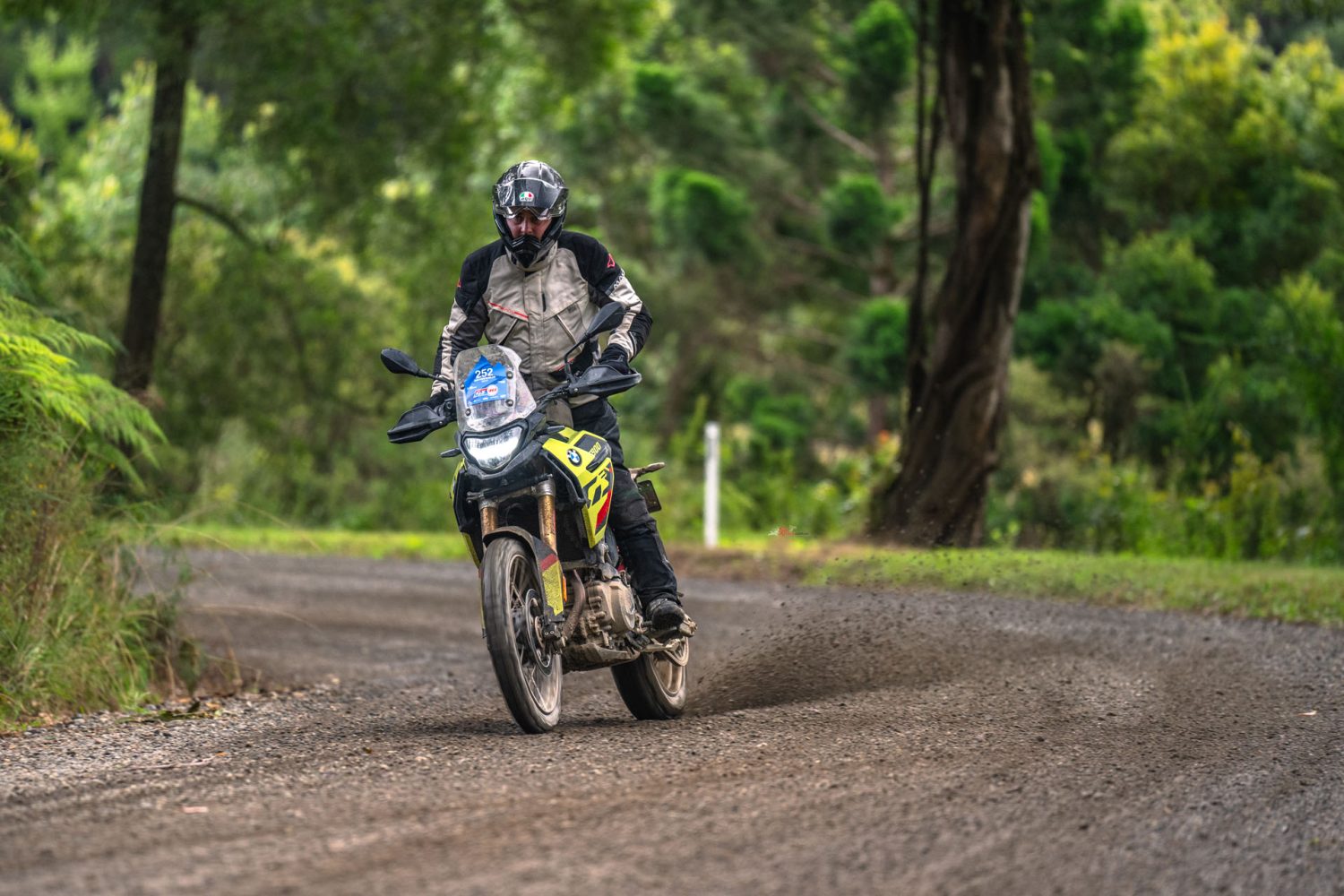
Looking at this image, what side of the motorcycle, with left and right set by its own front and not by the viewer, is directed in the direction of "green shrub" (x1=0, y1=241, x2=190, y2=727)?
right

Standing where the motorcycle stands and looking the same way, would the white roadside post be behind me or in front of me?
behind

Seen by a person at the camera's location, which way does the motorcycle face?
facing the viewer and to the left of the viewer

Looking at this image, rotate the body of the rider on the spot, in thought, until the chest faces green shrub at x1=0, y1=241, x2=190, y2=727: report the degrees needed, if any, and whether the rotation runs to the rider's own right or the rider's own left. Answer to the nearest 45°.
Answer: approximately 135° to the rider's own right

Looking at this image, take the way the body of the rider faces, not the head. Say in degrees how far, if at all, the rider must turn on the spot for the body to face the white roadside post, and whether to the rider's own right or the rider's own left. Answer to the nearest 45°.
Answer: approximately 180°

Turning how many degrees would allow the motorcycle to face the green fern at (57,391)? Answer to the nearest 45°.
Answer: approximately 90° to its right

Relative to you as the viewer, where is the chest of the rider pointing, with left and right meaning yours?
facing the viewer
